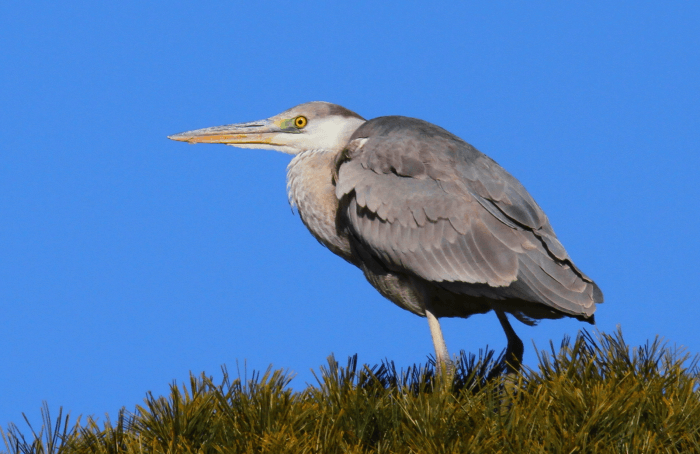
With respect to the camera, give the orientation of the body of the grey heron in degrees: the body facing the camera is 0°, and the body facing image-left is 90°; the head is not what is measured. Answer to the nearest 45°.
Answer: approximately 90°
